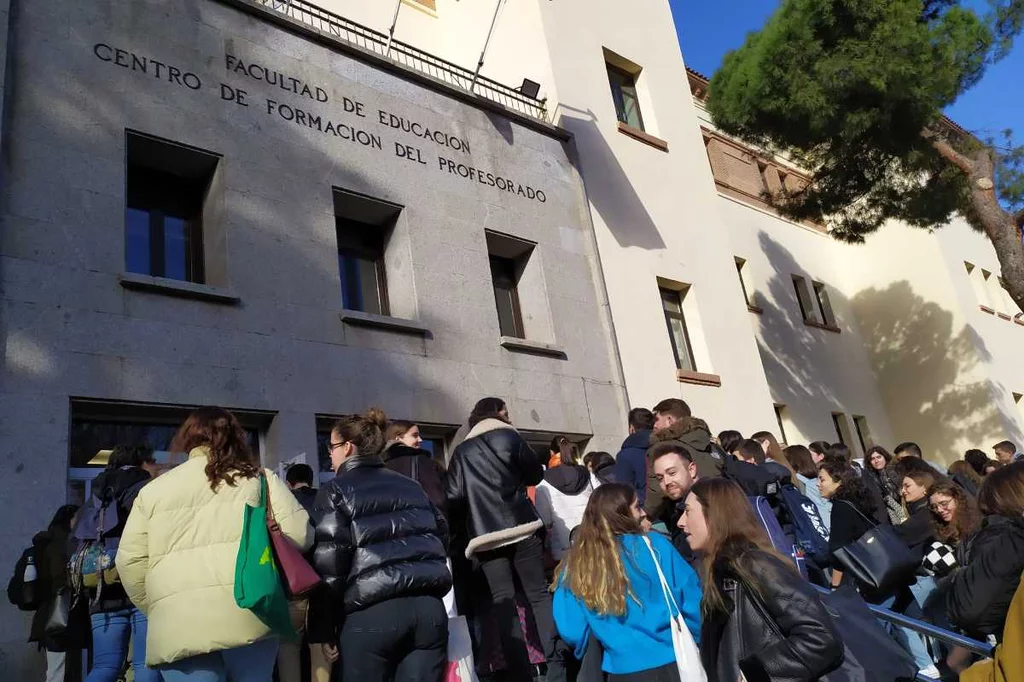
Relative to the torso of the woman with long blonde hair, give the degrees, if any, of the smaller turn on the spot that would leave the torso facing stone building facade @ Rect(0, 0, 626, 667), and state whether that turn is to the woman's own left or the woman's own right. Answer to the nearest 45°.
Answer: approximately 45° to the woman's own left

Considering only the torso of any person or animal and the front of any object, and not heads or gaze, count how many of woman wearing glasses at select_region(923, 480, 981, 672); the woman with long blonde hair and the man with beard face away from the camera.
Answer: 1

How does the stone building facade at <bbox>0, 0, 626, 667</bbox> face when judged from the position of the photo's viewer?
facing the viewer and to the right of the viewer

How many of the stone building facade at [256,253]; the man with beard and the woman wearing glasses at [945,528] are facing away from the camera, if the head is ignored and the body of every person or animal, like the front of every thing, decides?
0

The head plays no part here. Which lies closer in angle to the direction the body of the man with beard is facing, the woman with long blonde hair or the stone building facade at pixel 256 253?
the woman with long blonde hair

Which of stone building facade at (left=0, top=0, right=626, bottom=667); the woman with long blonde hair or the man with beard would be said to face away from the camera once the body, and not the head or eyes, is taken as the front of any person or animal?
the woman with long blonde hair

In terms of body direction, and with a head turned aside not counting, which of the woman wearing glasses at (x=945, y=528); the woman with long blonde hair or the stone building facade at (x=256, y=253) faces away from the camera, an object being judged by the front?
the woman with long blonde hair

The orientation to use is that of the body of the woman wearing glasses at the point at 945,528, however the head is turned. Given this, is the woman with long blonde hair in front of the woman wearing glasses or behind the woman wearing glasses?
in front

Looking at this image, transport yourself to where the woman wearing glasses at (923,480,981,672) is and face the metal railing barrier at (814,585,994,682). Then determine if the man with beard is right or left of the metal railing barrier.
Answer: right

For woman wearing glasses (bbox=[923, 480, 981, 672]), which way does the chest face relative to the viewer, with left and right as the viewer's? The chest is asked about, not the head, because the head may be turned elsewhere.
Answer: facing the viewer and to the left of the viewer

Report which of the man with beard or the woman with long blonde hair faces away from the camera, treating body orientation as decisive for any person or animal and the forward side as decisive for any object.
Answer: the woman with long blonde hair

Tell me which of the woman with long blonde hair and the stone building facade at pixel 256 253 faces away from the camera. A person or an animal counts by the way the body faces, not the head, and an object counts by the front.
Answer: the woman with long blonde hair

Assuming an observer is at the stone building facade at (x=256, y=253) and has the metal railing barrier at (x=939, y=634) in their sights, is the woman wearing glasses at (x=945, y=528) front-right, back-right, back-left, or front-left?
front-left

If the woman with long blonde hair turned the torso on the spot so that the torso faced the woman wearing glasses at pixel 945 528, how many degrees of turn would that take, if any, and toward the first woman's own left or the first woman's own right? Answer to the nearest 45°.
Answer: approximately 45° to the first woman's own right

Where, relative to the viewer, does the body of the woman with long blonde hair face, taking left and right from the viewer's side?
facing away from the viewer
